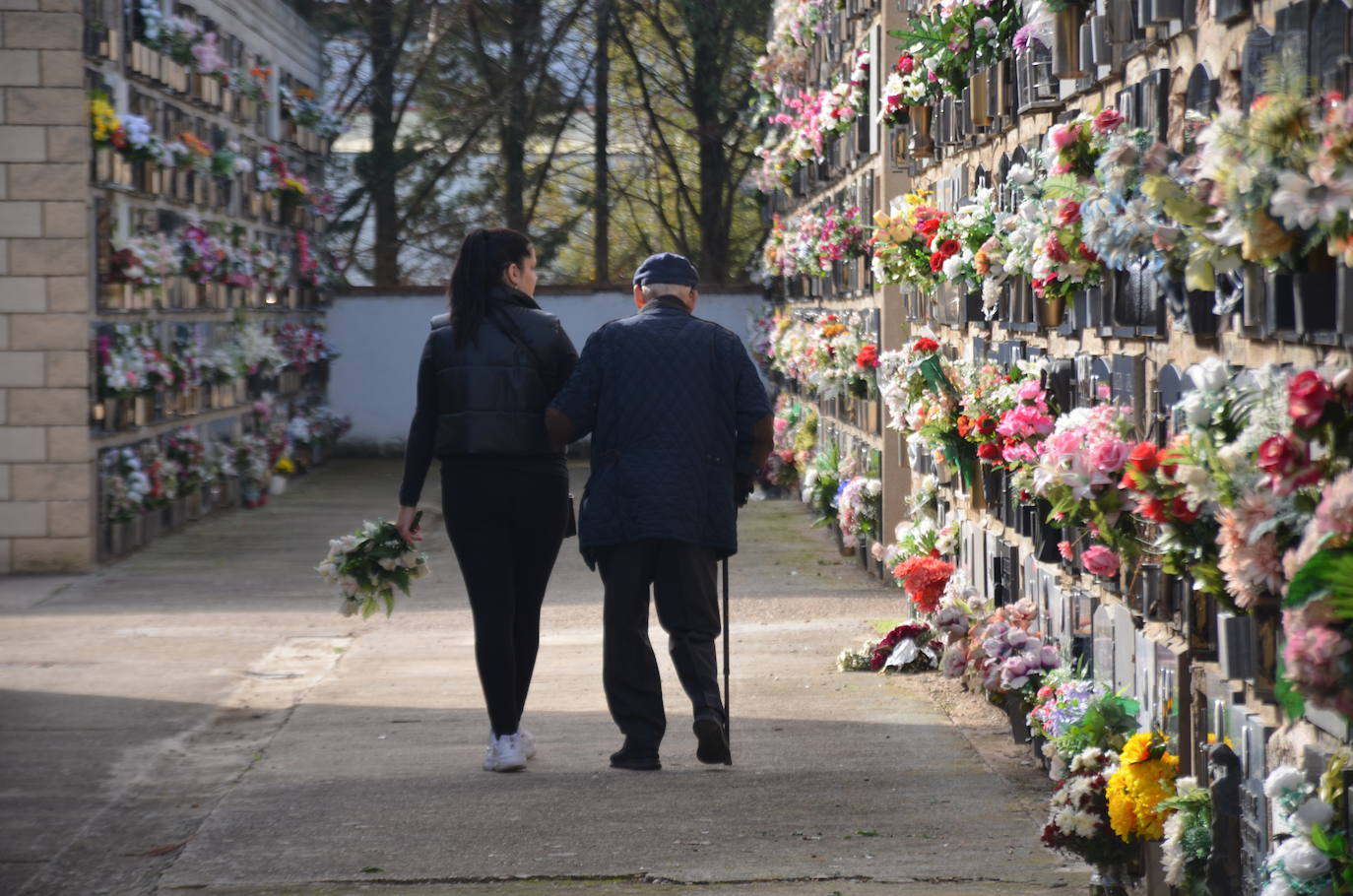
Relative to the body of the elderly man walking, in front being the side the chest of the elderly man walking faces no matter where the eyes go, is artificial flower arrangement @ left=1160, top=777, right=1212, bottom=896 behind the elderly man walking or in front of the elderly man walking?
behind

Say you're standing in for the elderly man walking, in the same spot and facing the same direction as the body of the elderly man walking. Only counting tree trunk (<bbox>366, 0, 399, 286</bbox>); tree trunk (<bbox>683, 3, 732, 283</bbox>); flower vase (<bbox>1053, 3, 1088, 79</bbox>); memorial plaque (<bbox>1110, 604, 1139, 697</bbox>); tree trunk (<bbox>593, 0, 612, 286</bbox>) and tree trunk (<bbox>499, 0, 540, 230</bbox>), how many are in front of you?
4

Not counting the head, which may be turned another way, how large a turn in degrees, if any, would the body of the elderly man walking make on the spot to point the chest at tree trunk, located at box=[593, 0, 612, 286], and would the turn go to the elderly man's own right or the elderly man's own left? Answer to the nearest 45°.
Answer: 0° — they already face it

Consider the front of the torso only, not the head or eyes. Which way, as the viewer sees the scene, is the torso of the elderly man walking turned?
away from the camera

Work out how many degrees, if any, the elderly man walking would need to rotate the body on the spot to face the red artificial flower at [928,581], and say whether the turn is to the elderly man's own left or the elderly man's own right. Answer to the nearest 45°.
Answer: approximately 45° to the elderly man's own right

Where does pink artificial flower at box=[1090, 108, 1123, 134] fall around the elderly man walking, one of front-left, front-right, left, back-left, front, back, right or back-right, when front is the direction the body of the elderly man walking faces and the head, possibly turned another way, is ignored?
back-right

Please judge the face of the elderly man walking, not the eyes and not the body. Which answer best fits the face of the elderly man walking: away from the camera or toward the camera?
away from the camera

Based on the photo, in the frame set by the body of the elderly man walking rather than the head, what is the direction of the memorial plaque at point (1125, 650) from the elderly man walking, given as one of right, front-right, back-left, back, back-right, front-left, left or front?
back-right

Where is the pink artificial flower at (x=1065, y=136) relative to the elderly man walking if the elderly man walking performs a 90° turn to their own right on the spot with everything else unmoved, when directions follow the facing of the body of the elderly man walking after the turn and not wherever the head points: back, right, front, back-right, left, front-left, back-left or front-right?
front-right

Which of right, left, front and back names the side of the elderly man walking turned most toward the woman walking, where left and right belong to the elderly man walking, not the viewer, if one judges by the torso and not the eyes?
left

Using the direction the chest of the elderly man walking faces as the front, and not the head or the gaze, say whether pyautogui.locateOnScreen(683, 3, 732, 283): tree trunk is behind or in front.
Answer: in front

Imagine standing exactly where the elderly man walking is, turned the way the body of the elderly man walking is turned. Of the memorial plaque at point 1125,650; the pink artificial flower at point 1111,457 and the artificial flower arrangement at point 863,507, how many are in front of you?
1

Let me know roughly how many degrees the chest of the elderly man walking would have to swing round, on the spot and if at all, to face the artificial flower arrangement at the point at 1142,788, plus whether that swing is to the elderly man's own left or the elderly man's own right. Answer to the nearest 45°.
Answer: approximately 135° to the elderly man's own right

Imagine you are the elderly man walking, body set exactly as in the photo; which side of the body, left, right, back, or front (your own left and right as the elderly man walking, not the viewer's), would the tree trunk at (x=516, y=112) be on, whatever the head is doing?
front

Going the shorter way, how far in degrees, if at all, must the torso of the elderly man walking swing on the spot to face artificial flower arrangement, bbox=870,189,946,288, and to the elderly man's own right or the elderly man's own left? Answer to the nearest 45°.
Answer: approximately 45° to the elderly man's own right
